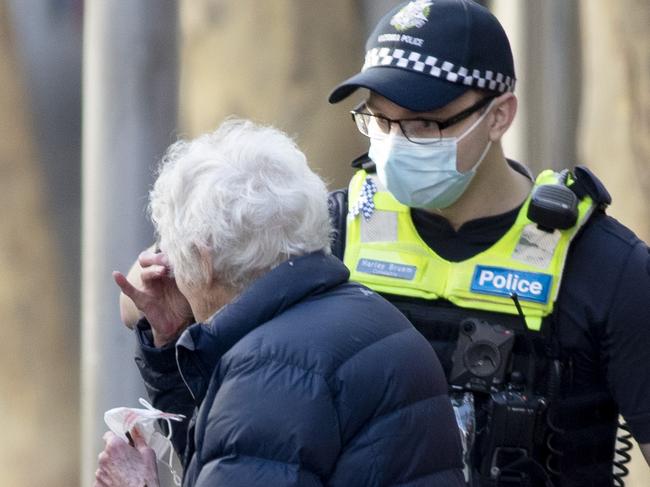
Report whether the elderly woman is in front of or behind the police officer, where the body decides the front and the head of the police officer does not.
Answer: in front

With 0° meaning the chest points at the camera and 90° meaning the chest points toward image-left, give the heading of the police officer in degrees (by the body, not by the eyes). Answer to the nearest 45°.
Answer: approximately 45°

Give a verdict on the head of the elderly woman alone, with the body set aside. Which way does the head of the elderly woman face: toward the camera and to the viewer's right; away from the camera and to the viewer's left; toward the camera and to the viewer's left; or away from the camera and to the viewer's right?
away from the camera and to the viewer's left
